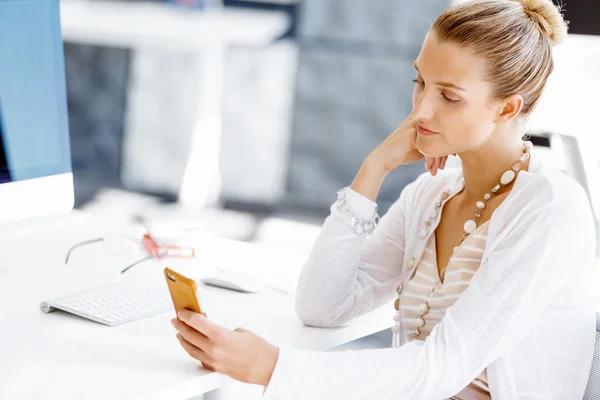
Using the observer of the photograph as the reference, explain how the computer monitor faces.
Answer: facing the viewer and to the right of the viewer

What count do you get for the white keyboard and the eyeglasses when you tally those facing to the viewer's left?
0

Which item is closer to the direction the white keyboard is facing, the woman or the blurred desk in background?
the woman

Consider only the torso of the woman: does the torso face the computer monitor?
no

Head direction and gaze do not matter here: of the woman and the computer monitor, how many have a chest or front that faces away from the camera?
0

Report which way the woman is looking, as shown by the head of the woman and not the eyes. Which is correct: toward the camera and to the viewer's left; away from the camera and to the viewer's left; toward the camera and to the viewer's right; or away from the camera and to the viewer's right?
toward the camera and to the viewer's left

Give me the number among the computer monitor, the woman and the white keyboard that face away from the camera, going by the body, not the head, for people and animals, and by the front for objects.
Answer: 0

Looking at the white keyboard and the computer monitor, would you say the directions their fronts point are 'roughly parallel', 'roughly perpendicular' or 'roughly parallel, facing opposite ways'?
roughly parallel
